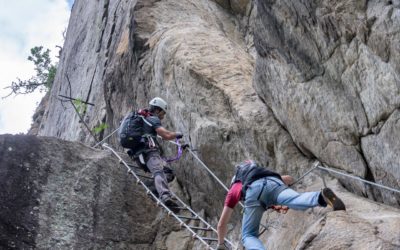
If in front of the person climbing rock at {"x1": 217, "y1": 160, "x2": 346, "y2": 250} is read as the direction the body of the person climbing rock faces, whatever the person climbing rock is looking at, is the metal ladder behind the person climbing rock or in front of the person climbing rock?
in front

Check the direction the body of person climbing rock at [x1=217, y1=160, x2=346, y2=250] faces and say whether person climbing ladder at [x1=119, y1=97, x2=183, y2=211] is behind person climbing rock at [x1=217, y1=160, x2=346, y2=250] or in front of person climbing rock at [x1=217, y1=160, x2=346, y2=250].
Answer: in front

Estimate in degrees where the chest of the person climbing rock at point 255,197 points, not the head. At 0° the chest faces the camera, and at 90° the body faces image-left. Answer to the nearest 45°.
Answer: approximately 135°
